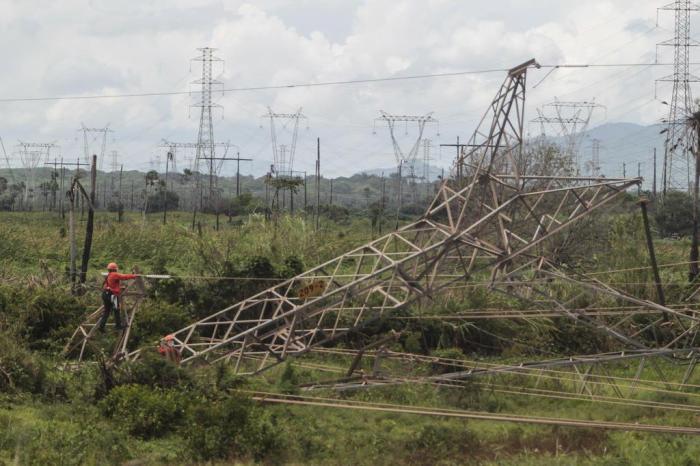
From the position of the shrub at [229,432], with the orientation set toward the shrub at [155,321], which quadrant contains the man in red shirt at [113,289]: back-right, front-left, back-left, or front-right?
front-left

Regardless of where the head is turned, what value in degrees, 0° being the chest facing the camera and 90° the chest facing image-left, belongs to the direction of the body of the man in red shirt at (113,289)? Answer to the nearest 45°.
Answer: approximately 270°

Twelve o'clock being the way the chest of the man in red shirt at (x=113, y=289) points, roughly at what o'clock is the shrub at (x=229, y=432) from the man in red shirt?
The shrub is roughly at 2 o'clock from the man in red shirt.

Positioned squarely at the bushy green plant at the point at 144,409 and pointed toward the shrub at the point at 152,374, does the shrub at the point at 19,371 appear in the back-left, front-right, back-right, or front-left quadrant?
front-left

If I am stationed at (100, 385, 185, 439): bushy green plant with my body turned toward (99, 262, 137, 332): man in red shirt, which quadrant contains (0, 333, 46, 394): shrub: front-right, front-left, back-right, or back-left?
front-left

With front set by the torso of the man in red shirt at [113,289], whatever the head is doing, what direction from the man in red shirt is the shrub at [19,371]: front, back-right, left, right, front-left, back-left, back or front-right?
back

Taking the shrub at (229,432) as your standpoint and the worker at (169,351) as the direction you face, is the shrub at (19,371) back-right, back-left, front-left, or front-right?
front-left

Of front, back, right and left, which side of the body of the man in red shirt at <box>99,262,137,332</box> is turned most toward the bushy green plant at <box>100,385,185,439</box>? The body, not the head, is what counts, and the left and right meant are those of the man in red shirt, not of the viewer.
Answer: right
